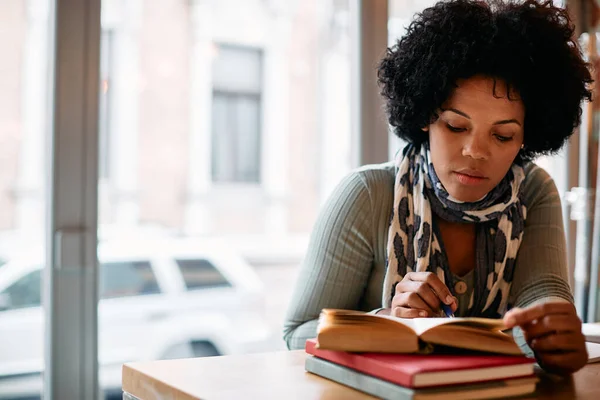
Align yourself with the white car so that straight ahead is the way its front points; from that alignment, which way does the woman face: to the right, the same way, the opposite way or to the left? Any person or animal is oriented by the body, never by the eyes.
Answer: to the left

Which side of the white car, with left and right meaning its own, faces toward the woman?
left

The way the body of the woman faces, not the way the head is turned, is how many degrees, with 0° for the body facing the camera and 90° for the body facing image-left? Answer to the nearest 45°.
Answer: approximately 0°

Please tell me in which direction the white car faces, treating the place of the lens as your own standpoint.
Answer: facing to the left of the viewer

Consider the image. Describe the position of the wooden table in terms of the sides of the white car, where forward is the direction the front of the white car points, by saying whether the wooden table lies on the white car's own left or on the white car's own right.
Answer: on the white car's own left

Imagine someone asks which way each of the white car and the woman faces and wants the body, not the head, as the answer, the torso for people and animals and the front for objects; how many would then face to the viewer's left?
1

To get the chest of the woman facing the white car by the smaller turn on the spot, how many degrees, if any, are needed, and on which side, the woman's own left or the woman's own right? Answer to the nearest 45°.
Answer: approximately 135° to the woman's own right

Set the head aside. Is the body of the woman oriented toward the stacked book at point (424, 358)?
yes

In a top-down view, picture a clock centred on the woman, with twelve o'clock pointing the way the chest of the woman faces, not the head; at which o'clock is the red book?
The red book is roughly at 12 o'clock from the woman.

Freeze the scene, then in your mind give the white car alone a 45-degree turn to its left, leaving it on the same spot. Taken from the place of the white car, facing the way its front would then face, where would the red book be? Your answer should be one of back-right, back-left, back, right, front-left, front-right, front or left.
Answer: front-left

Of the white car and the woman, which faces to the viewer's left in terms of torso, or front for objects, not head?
the white car
